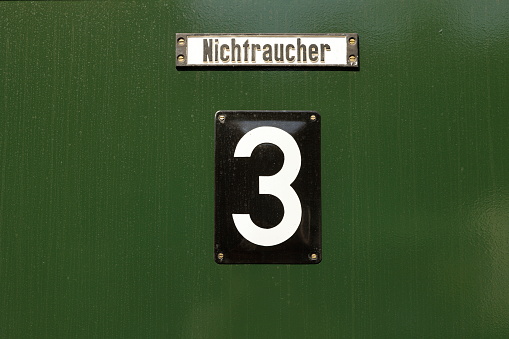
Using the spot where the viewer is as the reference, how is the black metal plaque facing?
facing the viewer

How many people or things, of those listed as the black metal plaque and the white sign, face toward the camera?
2

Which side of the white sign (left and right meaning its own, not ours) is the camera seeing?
front
